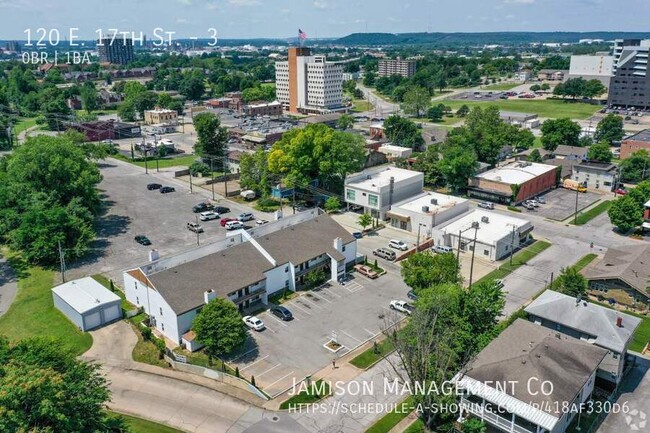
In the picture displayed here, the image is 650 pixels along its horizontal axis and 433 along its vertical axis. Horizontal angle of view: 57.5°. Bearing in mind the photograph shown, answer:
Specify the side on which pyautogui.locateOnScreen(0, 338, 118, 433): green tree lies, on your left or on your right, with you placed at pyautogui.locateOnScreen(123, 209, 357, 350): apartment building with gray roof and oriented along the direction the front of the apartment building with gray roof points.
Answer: on your right

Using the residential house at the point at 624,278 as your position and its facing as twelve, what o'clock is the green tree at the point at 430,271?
The green tree is roughly at 12 o'clock from the residential house.

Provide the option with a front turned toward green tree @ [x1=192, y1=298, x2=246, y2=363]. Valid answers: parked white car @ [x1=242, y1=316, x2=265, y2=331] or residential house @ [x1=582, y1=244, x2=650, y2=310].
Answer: the residential house

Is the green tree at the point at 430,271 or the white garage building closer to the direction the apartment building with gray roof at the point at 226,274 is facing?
the green tree

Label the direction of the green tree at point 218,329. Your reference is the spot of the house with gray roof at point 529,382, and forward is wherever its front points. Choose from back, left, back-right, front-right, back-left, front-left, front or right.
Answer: front-right

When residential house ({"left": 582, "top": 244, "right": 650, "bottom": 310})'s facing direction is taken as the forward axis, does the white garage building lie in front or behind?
in front

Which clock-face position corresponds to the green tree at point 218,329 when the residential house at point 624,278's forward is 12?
The green tree is roughly at 12 o'clock from the residential house.

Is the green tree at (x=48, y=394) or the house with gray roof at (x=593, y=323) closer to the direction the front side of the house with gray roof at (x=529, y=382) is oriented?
the green tree

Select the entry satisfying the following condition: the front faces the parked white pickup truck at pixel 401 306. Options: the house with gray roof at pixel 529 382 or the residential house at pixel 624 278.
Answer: the residential house

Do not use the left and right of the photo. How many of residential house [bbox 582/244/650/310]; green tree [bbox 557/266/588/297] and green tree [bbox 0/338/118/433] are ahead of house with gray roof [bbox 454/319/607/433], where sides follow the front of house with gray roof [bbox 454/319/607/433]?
1
